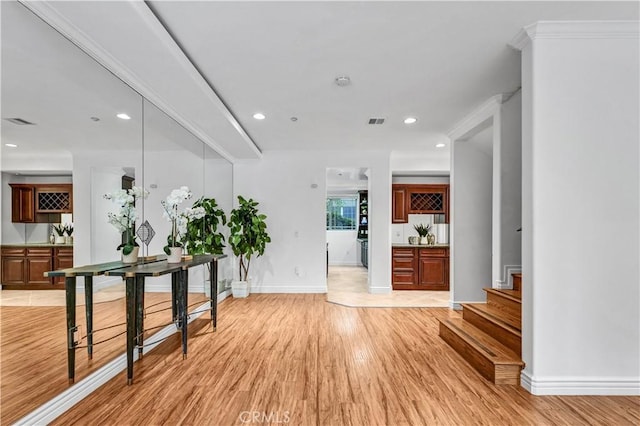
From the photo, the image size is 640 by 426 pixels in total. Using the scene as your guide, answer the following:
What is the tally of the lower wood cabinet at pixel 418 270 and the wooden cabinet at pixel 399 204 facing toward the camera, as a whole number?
2

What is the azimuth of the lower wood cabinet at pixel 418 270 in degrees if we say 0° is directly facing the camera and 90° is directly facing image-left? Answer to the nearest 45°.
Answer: approximately 0°

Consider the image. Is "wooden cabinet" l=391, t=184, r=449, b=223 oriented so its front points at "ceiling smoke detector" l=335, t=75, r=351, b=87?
yes

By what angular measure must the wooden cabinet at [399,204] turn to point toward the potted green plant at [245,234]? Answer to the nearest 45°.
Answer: approximately 45° to its right

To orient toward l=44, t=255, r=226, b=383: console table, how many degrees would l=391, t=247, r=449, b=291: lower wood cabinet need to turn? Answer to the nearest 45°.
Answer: approximately 45° to its right

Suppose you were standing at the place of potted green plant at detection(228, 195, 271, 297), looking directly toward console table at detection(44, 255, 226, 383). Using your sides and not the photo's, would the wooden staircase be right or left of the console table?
left

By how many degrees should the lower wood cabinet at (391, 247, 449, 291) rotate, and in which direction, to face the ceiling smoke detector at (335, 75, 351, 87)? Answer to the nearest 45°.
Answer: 0° — it already faces it

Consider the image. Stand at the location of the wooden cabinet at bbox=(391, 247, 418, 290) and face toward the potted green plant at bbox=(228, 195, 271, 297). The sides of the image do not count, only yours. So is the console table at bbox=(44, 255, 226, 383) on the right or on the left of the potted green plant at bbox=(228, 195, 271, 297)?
left
